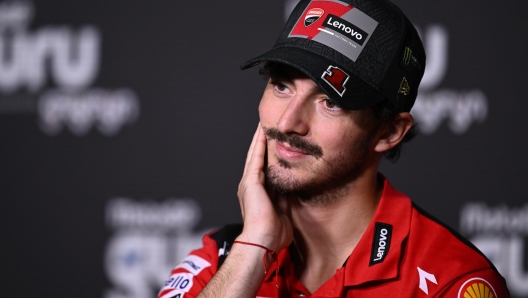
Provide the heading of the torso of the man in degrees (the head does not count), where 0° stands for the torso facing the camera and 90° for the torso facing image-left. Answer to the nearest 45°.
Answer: approximately 45°
